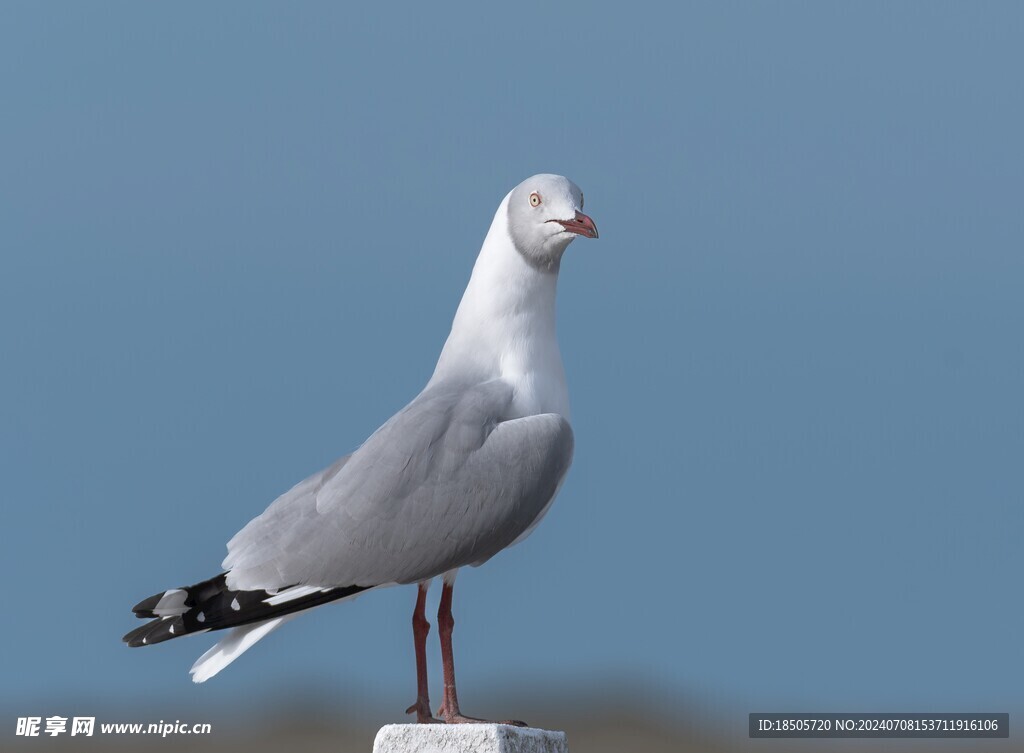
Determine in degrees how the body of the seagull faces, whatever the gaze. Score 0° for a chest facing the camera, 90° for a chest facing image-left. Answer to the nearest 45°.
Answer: approximately 270°
